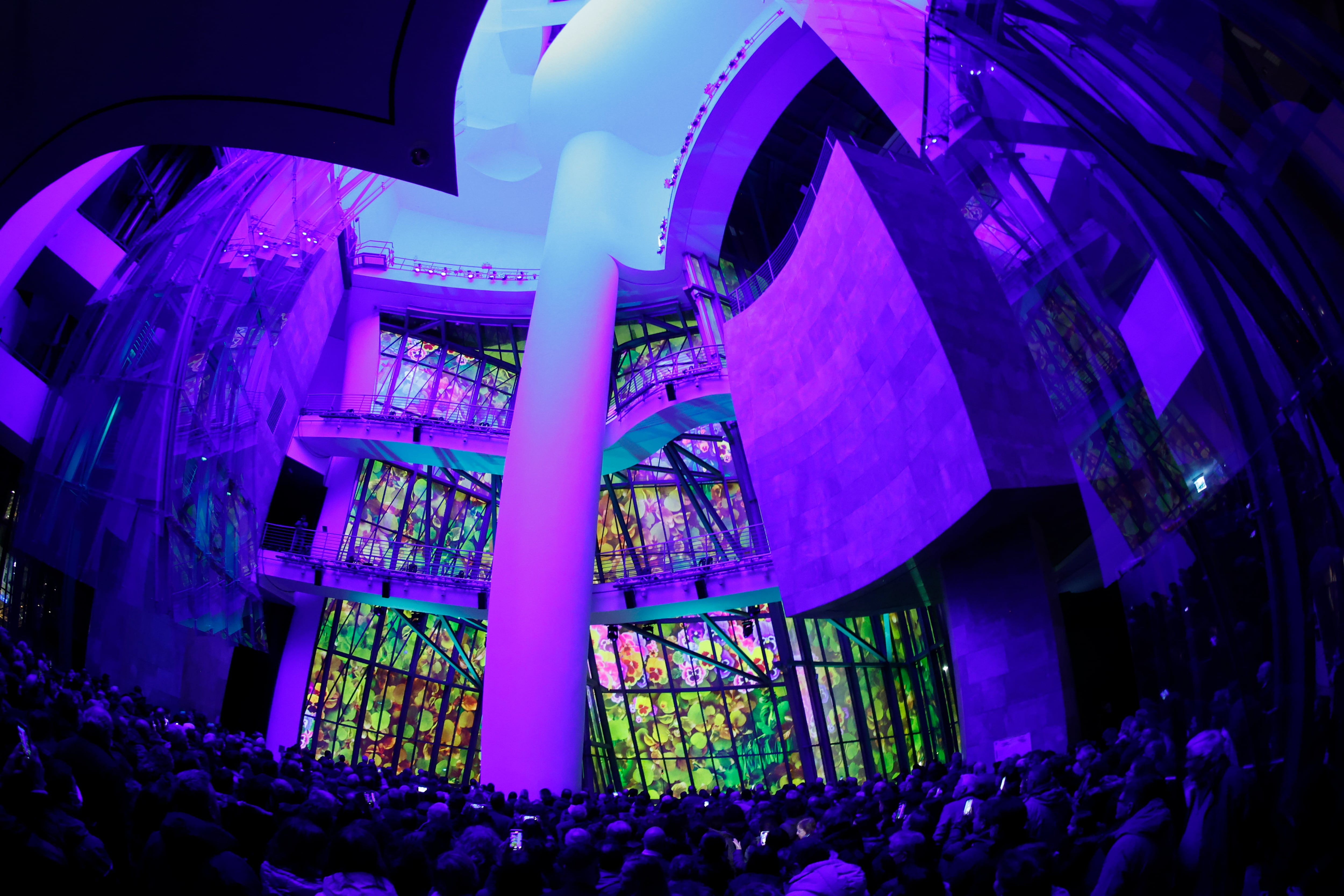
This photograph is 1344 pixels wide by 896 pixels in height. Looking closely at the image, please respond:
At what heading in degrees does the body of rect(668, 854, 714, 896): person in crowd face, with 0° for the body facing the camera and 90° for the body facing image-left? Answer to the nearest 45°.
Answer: approximately 180°

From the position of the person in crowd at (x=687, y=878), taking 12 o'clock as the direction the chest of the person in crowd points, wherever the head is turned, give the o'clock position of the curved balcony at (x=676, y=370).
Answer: The curved balcony is roughly at 12 o'clock from the person in crowd.

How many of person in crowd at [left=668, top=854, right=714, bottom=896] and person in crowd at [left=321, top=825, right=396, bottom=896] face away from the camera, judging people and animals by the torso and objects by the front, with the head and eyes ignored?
2

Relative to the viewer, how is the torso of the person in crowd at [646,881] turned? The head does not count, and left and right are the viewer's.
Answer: facing away from the viewer

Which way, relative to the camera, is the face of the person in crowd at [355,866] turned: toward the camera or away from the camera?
away from the camera

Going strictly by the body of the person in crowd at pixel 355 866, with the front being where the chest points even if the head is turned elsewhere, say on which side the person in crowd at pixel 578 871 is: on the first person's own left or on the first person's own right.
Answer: on the first person's own right

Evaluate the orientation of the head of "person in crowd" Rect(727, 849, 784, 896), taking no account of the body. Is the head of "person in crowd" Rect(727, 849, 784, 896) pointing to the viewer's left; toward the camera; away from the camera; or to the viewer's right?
away from the camera

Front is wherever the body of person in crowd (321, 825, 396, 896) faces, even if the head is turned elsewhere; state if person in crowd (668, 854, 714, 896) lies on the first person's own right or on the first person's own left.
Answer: on the first person's own right

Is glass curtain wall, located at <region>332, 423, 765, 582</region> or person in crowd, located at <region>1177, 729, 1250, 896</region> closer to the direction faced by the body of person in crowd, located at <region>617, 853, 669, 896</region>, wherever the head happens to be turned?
the glass curtain wall

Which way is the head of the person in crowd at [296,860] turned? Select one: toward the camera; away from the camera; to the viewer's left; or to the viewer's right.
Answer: away from the camera

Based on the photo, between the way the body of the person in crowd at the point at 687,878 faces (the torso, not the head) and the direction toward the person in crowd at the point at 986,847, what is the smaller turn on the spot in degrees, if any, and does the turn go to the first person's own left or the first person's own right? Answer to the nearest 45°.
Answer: approximately 90° to the first person's own right

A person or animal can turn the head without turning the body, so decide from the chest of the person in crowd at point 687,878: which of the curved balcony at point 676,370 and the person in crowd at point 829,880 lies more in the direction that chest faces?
the curved balcony

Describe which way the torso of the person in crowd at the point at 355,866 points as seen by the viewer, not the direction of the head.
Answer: away from the camera
